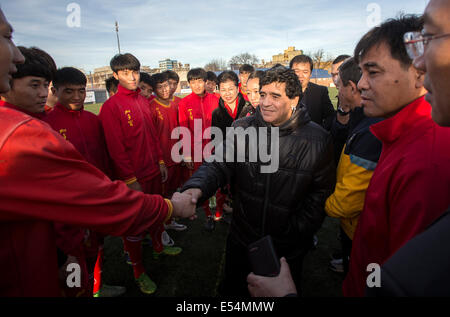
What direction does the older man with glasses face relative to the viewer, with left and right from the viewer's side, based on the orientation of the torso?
facing to the left of the viewer

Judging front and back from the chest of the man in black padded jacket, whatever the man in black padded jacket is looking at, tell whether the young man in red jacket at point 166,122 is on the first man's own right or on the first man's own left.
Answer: on the first man's own right

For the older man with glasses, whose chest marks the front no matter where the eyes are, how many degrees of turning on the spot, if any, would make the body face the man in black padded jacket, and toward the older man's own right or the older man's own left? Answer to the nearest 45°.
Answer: approximately 45° to the older man's own right

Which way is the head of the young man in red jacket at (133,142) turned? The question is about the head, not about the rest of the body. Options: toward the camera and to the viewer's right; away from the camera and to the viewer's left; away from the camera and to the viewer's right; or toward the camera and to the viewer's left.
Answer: toward the camera and to the viewer's right

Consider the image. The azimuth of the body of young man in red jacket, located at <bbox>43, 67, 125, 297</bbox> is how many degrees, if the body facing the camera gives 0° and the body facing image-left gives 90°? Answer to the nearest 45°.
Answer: approximately 315°

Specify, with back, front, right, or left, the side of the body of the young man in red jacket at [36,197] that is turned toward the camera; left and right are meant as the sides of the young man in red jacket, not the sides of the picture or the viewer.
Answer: right

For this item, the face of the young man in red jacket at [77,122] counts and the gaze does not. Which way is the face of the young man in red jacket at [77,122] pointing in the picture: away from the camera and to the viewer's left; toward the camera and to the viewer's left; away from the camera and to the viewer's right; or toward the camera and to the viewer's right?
toward the camera and to the viewer's right

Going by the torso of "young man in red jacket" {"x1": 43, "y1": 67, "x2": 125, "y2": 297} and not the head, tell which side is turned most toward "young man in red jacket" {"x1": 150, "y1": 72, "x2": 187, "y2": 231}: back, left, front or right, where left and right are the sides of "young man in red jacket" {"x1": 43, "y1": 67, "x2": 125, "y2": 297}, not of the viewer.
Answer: left
